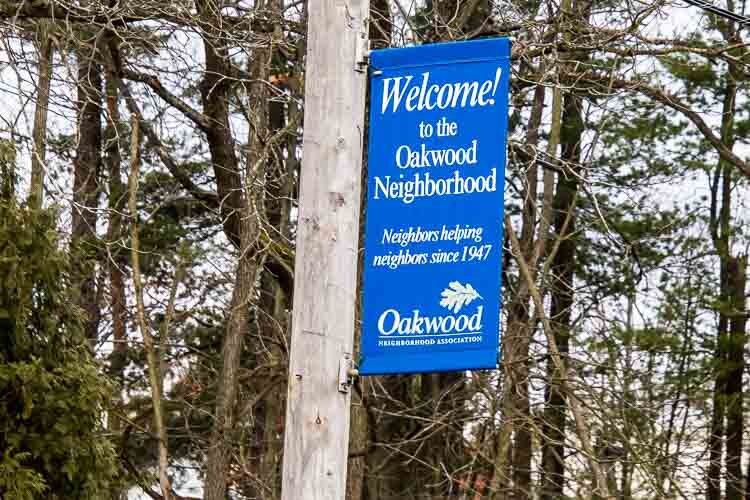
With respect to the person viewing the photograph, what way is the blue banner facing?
facing the viewer

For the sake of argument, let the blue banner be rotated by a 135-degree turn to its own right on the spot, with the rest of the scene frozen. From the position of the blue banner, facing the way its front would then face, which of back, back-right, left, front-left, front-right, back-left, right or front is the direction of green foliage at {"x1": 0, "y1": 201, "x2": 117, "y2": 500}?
front
